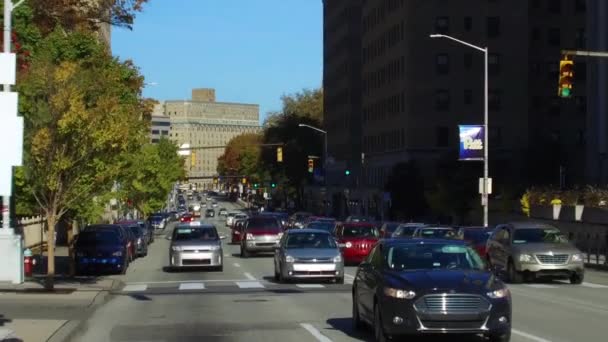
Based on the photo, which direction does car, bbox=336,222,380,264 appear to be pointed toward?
toward the camera

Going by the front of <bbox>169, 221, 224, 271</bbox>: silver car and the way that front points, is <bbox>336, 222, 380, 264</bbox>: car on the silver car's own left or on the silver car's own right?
on the silver car's own left

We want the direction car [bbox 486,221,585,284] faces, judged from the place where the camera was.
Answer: facing the viewer and to the right of the viewer

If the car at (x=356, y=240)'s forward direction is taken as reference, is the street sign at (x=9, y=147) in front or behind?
in front

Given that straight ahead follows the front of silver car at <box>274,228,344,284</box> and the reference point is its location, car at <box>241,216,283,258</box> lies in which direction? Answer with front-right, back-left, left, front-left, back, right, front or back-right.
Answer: back

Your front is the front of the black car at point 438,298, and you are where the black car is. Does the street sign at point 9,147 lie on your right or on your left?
on your right

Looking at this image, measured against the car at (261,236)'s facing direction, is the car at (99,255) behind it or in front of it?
in front

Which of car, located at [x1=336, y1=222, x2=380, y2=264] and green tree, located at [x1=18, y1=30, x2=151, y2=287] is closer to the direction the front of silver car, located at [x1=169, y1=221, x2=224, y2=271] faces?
the green tree

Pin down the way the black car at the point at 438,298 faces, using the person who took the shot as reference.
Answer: facing the viewer

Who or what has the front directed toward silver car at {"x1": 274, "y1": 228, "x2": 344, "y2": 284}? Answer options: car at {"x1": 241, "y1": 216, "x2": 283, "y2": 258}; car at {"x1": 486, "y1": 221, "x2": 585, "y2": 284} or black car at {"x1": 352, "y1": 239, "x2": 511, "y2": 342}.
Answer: car at {"x1": 241, "y1": 216, "x2": 283, "y2": 258}

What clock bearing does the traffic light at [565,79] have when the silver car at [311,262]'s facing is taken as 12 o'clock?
The traffic light is roughly at 9 o'clock from the silver car.
